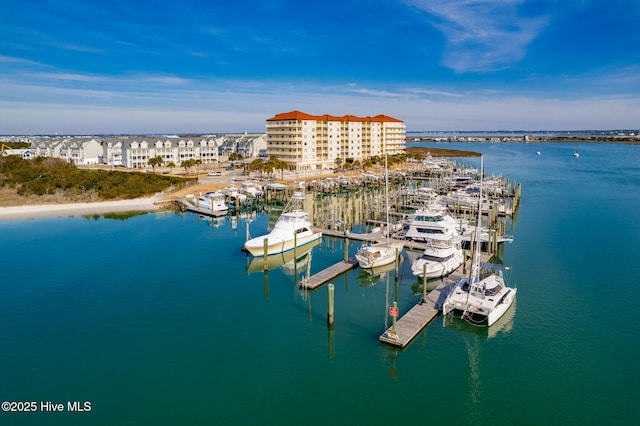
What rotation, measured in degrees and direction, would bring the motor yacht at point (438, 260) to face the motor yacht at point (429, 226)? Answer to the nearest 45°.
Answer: approximately 135° to its right

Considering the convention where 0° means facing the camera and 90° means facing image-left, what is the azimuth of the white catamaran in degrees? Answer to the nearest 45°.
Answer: approximately 45°

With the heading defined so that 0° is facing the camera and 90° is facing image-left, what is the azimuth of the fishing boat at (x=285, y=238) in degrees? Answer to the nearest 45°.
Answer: approximately 45°

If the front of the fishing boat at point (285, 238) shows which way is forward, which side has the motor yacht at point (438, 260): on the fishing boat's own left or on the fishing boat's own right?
on the fishing boat's own left

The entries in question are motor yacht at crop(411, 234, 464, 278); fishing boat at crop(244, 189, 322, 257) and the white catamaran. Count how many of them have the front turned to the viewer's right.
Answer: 0

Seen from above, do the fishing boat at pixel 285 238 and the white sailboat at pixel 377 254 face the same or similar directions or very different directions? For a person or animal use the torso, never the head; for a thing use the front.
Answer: very different directions

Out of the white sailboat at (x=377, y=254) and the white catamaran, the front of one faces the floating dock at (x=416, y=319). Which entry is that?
the white catamaran

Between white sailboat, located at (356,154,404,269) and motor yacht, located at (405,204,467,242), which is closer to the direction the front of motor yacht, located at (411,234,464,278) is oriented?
the white sailboat
